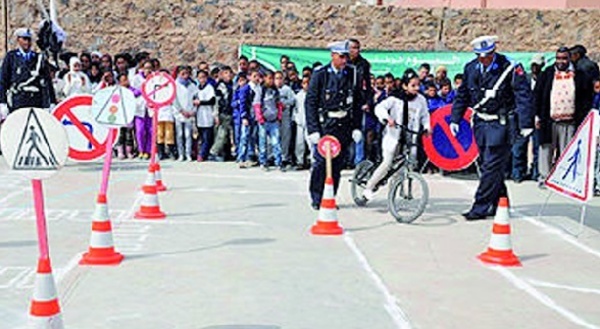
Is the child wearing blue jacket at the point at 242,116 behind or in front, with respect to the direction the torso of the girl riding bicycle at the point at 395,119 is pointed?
behind

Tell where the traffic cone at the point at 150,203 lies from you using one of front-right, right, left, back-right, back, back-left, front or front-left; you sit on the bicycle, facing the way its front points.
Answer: back-right

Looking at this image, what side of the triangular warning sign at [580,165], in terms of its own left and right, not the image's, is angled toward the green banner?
right

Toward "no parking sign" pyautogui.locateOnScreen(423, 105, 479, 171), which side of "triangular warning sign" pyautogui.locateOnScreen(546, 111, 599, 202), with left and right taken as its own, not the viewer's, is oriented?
right

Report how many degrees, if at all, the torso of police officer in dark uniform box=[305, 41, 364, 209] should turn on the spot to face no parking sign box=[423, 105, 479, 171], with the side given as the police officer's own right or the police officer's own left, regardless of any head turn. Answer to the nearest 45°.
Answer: approximately 135° to the police officer's own left

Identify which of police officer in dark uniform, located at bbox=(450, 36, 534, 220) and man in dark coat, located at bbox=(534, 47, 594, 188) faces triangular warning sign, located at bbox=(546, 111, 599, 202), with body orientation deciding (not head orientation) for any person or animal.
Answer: the man in dark coat
